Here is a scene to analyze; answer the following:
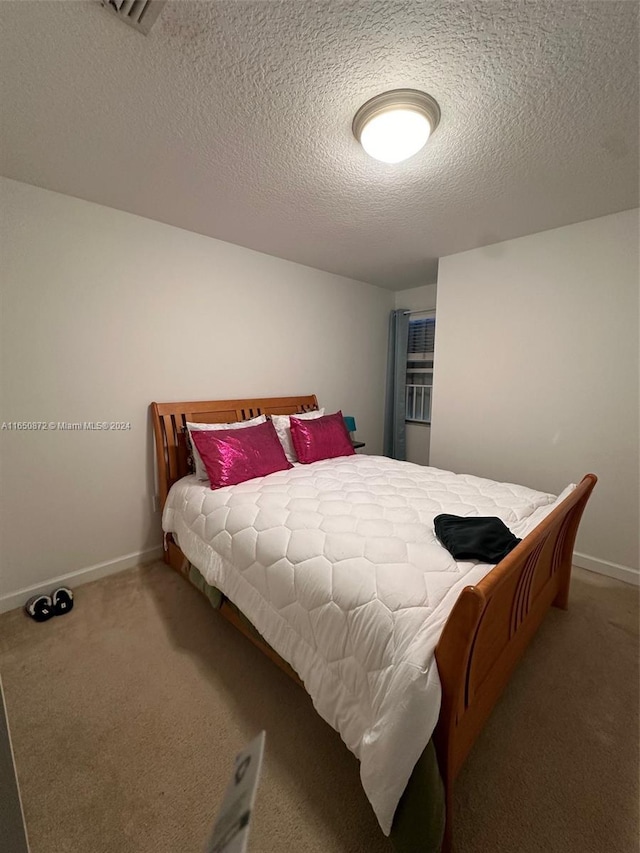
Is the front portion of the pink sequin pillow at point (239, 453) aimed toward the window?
no

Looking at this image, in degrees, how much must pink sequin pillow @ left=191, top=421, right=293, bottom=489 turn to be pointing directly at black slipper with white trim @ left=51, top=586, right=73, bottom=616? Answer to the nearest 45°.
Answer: approximately 135° to its right

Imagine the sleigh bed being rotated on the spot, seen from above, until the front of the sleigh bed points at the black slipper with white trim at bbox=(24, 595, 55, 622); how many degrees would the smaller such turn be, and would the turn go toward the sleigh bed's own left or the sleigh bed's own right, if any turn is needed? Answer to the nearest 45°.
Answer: approximately 135° to the sleigh bed's own right

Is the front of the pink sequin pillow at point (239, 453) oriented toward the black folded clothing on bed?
yes

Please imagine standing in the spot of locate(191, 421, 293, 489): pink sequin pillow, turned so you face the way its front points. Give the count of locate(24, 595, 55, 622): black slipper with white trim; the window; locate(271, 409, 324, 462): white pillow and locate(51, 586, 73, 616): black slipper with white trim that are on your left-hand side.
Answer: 2

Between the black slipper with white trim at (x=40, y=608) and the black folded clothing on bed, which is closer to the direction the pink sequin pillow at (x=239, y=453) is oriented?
the black folded clothing on bed

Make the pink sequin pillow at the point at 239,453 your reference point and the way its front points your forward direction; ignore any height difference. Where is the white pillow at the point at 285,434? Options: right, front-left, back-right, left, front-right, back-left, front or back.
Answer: left

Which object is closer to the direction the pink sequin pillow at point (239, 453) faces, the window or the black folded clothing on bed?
the black folded clothing on bed

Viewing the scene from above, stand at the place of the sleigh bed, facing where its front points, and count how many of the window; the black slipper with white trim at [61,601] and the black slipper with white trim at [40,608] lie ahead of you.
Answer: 0

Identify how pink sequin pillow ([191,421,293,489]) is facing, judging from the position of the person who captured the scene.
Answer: facing the viewer and to the right of the viewer

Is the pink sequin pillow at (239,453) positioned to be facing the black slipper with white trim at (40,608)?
no

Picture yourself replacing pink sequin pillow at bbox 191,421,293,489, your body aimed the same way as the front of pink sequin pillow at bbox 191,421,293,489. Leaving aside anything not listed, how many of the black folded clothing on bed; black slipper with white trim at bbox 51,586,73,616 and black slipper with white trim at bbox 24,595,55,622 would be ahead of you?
1

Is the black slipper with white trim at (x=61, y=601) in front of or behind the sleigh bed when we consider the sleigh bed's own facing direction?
behind

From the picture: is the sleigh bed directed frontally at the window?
no
